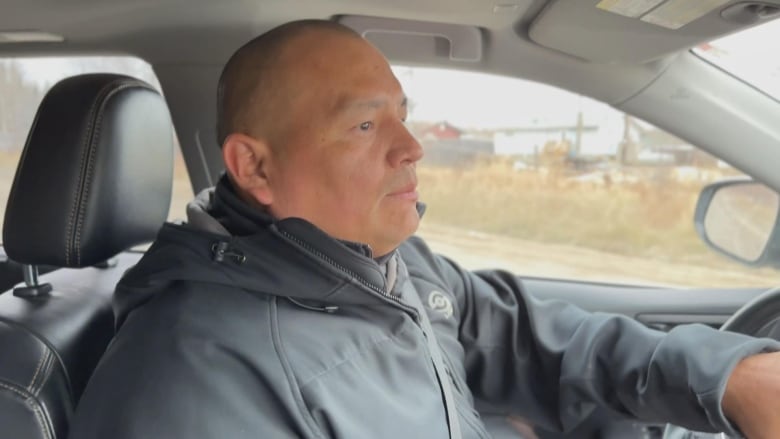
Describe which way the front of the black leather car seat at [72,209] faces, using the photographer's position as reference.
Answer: facing the viewer and to the right of the viewer

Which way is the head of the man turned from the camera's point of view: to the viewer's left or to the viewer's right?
to the viewer's right
